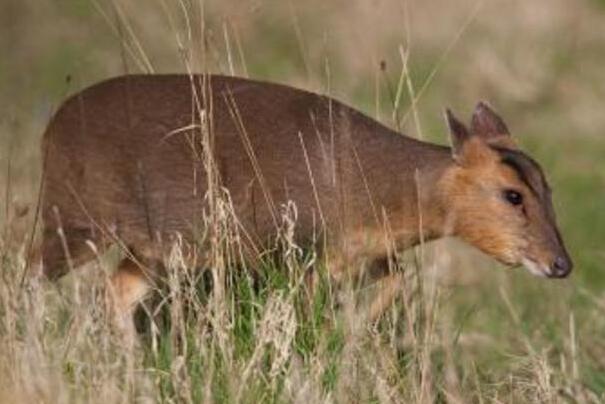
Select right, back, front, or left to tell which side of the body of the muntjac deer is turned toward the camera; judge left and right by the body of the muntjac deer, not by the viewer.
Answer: right
